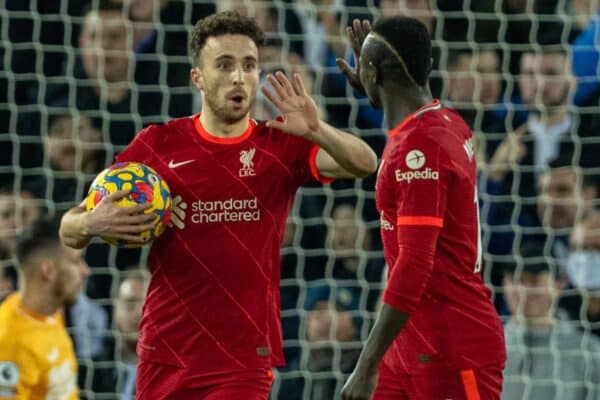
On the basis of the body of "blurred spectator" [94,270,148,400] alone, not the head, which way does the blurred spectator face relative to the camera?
toward the camera

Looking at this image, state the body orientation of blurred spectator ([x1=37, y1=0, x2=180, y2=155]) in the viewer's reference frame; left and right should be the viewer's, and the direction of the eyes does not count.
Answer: facing the viewer

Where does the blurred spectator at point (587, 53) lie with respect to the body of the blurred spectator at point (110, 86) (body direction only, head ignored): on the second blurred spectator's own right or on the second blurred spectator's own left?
on the second blurred spectator's own left

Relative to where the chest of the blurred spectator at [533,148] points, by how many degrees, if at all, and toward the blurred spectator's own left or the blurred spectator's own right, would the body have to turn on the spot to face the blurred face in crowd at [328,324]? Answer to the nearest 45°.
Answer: approximately 45° to the blurred spectator's own right

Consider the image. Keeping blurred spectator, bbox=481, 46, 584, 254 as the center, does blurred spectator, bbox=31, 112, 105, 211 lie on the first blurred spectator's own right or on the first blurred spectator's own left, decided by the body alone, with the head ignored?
on the first blurred spectator's own right

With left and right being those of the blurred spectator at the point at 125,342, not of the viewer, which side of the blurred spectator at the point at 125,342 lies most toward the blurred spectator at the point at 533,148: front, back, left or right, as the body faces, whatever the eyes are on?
left

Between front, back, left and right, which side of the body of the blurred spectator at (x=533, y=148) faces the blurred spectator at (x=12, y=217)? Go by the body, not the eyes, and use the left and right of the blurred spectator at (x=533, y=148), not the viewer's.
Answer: right

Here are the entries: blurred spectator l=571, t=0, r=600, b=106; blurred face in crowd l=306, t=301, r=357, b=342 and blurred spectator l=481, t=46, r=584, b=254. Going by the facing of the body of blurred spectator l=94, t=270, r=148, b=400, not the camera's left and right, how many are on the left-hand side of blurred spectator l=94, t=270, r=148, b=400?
3

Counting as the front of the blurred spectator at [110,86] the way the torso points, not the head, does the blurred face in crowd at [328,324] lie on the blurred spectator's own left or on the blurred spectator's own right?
on the blurred spectator's own left

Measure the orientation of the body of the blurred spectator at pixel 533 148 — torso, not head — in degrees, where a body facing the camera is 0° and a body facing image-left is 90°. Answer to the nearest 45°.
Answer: approximately 0°
